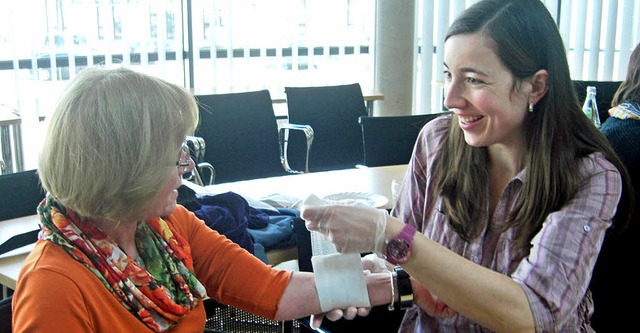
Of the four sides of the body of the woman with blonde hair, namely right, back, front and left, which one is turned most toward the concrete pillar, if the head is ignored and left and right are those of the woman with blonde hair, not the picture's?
left

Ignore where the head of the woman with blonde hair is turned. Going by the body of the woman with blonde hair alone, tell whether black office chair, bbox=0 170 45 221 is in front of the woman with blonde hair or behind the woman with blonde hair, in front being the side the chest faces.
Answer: behind

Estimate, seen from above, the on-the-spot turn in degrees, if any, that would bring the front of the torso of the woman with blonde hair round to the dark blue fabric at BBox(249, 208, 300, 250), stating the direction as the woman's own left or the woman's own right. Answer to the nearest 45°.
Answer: approximately 90° to the woman's own left

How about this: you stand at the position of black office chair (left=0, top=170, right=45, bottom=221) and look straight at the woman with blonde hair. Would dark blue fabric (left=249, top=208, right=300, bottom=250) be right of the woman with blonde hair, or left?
left

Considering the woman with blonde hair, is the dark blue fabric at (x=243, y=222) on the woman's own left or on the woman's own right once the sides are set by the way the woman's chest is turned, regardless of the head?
on the woman's own left

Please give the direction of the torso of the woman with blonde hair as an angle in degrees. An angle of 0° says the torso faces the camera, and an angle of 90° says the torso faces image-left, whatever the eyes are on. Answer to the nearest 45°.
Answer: approximately 315°
